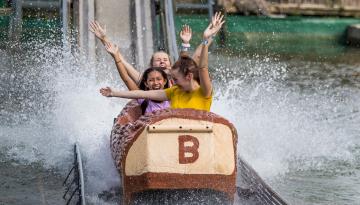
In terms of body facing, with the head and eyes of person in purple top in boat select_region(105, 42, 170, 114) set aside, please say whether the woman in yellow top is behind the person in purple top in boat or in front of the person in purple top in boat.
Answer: in front

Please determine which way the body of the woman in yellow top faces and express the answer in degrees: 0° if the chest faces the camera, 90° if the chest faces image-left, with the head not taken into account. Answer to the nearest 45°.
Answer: approximately 45°

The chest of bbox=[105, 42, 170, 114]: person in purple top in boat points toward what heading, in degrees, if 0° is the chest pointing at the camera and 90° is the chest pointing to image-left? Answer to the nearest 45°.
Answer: approximately 0°
